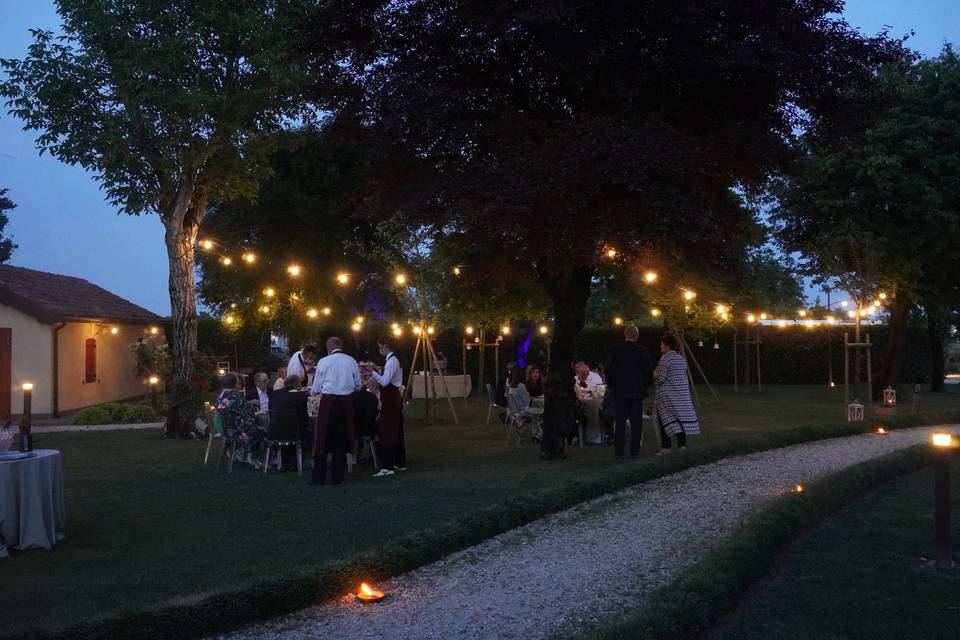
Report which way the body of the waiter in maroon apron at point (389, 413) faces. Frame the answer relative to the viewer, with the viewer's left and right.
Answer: facing to the left of the viewer

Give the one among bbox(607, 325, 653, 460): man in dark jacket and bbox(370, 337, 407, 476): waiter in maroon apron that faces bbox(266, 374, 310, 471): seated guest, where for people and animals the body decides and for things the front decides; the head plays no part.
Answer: the waiter in maroon apron

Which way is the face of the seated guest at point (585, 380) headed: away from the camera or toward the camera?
toward the camera

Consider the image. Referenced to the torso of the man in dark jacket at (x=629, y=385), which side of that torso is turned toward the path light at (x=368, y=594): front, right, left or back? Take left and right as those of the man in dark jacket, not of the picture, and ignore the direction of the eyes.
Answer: back

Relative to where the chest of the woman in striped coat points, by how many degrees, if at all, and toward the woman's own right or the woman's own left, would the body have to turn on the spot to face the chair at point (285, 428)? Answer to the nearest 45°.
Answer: approximately 45° to the woman's own left

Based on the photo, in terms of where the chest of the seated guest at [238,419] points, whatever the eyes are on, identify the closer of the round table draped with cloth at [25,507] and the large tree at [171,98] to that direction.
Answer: the large tree

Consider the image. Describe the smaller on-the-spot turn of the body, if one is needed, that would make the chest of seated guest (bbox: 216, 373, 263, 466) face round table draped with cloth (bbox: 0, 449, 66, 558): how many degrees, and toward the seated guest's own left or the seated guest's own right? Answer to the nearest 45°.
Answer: approximately 135° to the seated guest's own right

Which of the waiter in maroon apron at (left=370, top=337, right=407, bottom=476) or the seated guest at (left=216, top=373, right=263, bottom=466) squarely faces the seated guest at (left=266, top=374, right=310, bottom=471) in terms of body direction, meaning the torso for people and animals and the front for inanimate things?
the waiter in maroon apron

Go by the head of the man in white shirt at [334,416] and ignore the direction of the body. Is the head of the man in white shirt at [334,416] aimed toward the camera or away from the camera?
away from the camera

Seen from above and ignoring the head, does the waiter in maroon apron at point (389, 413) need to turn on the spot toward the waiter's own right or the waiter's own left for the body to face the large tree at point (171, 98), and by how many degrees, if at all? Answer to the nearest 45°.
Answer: approximately 45° to the waiter's own right

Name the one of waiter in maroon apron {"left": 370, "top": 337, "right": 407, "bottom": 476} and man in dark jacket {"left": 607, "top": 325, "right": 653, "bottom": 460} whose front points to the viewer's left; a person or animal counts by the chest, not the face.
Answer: the waiter in maroon apron

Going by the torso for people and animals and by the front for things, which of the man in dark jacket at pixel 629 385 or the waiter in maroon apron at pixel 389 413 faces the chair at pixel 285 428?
the waiter in maroon apron

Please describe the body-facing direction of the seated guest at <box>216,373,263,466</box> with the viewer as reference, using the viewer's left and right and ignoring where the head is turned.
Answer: facing away from the viewer and to the right of the viewer

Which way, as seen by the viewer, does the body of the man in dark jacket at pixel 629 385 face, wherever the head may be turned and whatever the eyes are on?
away from the camera

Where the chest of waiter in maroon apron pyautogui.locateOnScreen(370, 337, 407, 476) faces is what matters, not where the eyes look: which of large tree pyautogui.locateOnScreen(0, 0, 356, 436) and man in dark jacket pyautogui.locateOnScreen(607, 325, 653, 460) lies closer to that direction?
the large tree

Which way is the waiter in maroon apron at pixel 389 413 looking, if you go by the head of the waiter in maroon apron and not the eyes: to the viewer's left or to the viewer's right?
to the viewer's left
